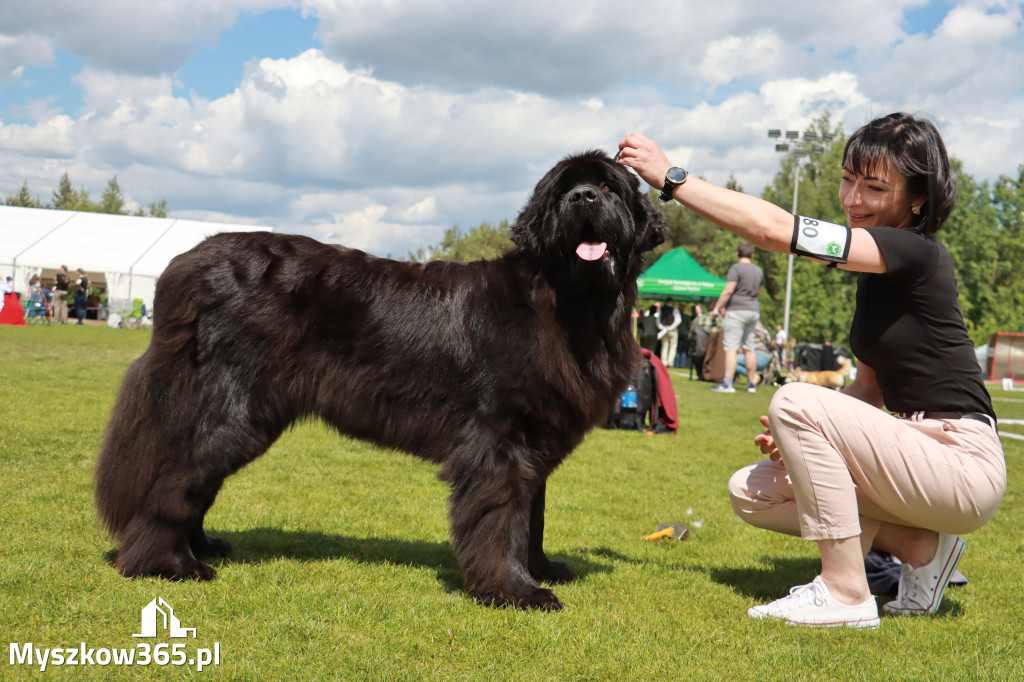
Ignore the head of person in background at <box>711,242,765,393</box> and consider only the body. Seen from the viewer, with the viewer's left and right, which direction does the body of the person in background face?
facing away from the viewer and to the left of the viewer

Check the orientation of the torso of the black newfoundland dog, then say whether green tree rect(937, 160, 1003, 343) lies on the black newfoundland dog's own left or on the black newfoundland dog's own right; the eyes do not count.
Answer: on the black newfoundland dog's own left

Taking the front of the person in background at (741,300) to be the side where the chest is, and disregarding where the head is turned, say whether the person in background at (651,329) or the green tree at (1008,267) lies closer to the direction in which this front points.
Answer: the person in background

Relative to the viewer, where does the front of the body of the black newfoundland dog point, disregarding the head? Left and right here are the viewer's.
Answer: facing to the right of the viewer

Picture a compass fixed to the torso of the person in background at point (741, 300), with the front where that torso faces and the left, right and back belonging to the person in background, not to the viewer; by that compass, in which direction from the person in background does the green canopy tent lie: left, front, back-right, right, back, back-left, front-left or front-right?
front-right

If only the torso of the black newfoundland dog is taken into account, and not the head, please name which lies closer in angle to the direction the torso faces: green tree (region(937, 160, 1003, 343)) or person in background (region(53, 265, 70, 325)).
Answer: the green tree

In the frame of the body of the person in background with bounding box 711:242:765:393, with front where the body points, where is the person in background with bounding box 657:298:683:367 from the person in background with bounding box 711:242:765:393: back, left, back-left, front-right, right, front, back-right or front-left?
front-right
